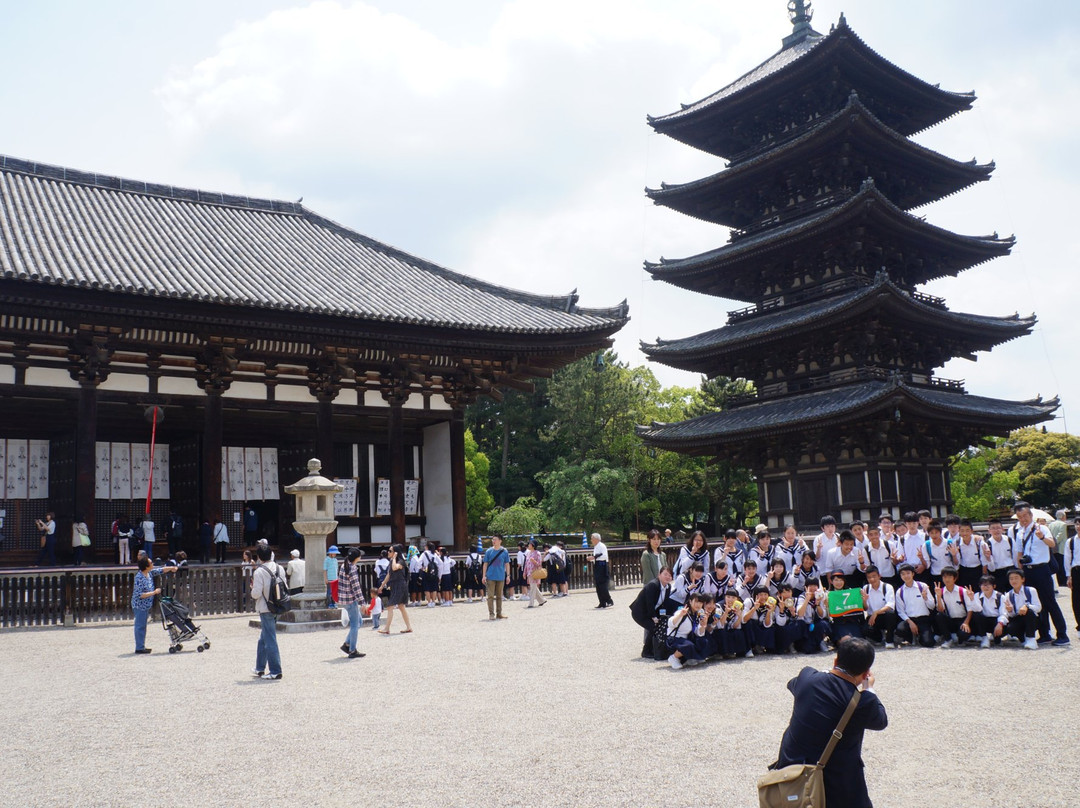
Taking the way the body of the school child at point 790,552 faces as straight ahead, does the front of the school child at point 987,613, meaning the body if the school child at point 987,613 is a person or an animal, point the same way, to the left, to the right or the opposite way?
the same way

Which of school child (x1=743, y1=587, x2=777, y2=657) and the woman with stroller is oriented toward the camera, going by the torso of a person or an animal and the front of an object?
the school child

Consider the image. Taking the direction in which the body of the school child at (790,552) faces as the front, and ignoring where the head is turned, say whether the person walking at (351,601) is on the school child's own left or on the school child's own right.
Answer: on the school child's own right

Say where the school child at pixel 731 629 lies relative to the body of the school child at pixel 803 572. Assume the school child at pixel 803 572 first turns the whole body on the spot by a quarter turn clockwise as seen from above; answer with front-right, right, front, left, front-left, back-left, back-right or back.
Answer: front-left

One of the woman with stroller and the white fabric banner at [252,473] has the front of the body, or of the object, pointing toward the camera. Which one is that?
the white fabric banner

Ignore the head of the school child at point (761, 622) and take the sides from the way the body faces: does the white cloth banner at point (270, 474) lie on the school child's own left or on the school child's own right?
on the school child's own right

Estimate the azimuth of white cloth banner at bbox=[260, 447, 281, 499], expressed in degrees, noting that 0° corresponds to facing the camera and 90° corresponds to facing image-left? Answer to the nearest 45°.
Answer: approximately 0°

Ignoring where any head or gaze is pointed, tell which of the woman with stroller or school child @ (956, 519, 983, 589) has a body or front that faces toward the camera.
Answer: the school child

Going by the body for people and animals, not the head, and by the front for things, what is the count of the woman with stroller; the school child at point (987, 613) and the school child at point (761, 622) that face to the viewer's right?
1

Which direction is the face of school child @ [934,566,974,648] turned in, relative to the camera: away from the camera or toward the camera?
toward the camera

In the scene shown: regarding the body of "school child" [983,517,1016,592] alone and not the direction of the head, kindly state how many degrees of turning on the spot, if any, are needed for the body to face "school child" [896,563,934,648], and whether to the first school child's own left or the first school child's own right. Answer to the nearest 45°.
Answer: approximately 45° to the first school child's own right

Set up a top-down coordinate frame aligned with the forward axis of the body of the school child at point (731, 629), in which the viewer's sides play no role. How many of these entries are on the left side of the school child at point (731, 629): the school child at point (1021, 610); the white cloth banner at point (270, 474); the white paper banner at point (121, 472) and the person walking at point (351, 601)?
1

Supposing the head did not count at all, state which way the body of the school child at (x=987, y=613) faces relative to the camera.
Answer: toward the camera

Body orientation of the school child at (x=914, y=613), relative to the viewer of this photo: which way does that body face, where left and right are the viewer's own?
facing the viewer

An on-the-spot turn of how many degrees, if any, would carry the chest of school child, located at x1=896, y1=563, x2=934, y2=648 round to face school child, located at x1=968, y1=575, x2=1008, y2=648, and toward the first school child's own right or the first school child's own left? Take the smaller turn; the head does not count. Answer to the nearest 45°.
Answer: approximately 90° to the first school child's own left

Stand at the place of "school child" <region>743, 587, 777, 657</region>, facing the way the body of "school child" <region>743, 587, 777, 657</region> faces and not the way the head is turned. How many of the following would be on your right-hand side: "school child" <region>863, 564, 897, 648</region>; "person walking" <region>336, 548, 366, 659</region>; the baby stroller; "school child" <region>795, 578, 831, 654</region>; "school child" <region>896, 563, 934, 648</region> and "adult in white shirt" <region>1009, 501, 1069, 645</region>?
2

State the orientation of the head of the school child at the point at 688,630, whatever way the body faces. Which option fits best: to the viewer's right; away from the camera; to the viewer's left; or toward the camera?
toward the camera

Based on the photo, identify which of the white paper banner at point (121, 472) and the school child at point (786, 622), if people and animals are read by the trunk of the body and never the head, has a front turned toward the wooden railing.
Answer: the white paper banner

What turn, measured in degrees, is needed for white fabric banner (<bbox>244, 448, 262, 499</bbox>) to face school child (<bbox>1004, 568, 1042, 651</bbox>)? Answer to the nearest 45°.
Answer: approximately 45° to its left

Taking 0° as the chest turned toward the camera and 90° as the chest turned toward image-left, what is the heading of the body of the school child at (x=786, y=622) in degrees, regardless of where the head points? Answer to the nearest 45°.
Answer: approximately 0°

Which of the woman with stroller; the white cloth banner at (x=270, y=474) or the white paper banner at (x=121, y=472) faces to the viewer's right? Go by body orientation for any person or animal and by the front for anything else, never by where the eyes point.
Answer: the woman with stroller
